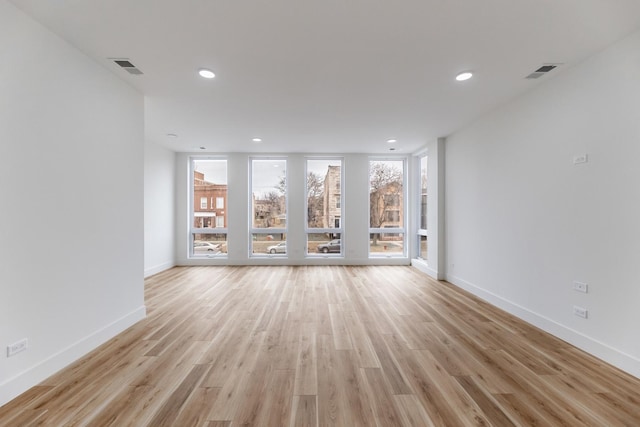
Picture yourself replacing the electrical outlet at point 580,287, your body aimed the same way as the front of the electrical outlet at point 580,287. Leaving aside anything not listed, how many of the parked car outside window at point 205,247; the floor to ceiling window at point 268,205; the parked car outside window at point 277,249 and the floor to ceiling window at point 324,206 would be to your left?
0

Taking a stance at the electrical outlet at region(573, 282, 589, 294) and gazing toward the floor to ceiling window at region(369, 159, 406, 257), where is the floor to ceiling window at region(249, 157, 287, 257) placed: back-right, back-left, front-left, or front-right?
front-left

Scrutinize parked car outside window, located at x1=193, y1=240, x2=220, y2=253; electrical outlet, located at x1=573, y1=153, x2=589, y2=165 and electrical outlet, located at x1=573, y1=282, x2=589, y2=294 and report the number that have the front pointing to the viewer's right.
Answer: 0

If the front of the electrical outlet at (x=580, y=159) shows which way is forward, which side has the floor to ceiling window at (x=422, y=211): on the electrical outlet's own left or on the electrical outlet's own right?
on the electrical outlet's own right

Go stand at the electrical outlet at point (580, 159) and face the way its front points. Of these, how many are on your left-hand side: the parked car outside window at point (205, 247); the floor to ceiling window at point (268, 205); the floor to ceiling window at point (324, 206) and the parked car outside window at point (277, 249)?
0

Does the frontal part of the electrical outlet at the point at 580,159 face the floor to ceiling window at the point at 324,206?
no

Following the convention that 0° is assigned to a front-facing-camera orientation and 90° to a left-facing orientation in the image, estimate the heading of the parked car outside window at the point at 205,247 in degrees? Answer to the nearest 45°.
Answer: approximately 90°

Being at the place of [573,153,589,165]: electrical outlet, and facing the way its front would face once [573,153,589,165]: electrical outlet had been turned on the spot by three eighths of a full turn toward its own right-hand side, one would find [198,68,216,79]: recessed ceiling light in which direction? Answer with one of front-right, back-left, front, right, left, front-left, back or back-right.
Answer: back-left

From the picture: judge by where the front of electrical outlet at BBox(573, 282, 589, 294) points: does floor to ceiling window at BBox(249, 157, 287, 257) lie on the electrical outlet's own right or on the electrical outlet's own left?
on the electrical outlet's own right

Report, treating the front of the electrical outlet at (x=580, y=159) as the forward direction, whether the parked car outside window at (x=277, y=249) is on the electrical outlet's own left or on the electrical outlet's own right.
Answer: on the electrical outlet's own right

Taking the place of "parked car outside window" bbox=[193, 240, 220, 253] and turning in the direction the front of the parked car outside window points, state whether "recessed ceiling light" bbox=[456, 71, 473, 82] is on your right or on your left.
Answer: on your left

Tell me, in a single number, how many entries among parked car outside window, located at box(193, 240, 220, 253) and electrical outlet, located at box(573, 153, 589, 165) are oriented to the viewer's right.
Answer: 0

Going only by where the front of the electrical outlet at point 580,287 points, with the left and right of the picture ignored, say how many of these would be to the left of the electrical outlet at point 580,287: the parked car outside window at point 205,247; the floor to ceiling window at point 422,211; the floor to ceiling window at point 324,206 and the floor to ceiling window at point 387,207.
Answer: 0

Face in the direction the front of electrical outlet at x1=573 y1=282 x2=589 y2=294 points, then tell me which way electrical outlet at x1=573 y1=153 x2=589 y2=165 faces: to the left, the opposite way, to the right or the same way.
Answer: the same way

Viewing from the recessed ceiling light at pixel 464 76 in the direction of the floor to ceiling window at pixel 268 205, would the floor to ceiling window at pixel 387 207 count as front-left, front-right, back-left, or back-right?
front-right
